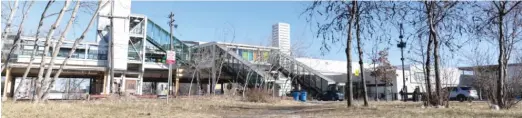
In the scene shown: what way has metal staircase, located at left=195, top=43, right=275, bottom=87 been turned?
to the viewer's right

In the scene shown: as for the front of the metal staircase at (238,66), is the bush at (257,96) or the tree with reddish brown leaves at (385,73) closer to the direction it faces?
the tree with reddish brown leaves

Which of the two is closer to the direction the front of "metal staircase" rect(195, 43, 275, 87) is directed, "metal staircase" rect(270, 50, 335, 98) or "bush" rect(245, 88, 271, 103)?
the metal staircase

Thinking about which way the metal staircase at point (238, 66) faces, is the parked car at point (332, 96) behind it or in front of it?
in front

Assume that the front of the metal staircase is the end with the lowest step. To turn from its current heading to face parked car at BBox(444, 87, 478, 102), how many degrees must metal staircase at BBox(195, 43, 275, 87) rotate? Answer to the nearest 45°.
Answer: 0° — it already faces it

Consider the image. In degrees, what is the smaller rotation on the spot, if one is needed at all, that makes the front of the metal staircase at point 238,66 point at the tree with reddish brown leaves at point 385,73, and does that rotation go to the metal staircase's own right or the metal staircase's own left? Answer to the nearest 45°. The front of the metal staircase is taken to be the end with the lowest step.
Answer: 0° — it already faces it

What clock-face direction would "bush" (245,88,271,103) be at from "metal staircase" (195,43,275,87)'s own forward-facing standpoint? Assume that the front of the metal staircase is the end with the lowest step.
The bush is roughly at 3 o'clock from the metal staircase.
